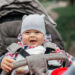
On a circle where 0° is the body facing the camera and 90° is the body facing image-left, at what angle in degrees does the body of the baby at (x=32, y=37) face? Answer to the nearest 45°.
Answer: approximately 0°
